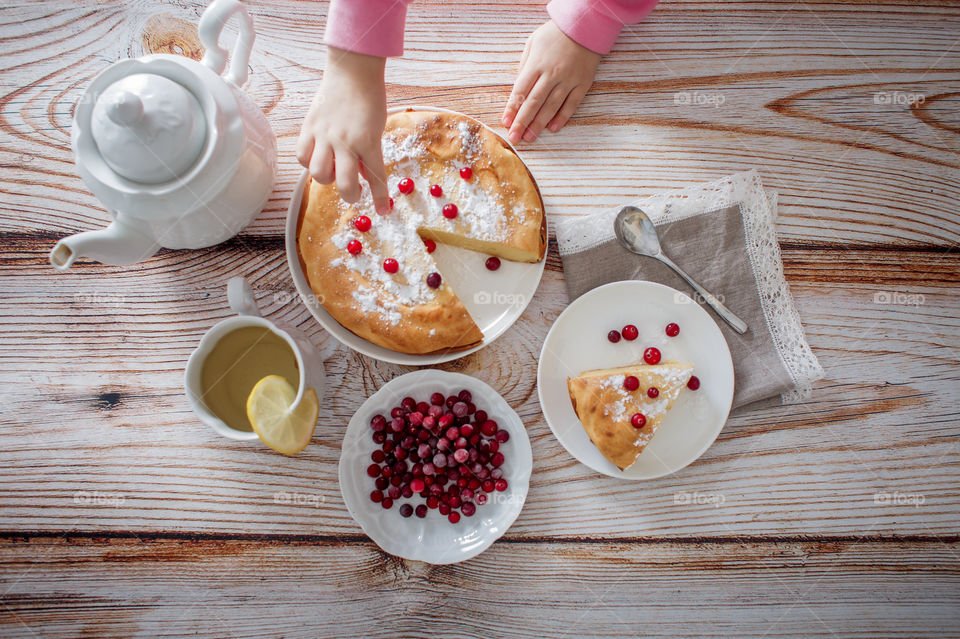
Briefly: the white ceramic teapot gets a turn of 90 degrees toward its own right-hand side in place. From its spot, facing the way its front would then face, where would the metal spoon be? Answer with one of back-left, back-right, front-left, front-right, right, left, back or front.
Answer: back-right

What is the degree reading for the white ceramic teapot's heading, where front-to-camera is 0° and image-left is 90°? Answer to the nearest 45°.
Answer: approximately 45°

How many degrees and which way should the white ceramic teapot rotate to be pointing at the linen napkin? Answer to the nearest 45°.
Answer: approximately 135° to its left
